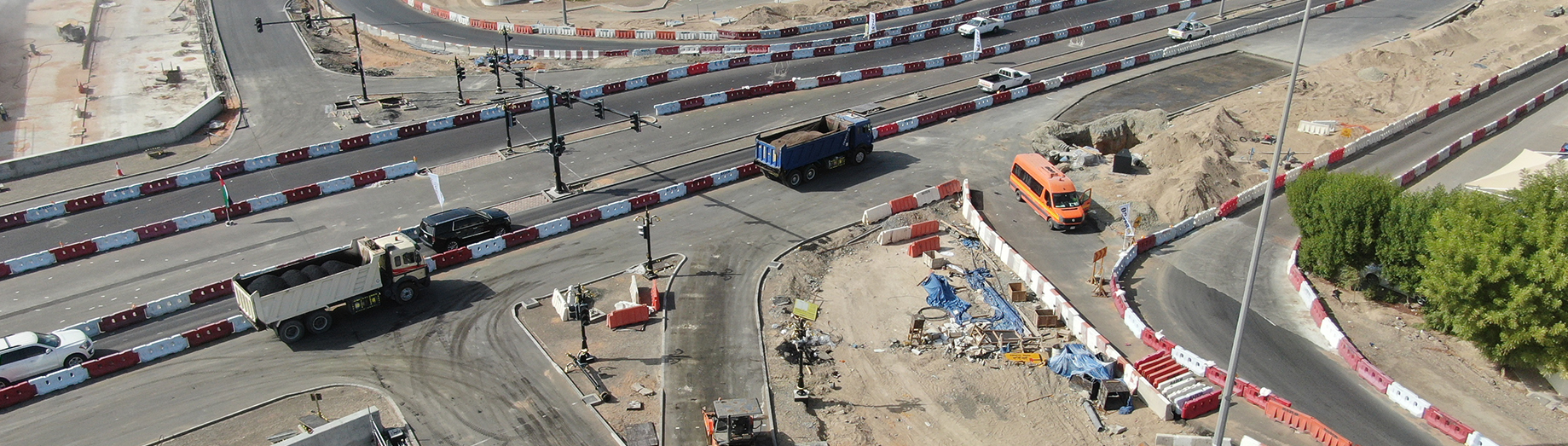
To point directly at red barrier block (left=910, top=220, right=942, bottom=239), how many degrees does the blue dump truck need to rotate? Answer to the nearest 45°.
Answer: approximately 90° to its right

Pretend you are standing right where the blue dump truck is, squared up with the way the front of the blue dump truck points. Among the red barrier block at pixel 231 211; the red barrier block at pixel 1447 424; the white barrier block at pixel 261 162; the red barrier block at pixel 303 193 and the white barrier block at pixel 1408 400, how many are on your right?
2

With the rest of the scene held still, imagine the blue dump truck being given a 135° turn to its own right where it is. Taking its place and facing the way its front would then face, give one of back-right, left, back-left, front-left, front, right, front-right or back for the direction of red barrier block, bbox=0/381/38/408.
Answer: front-right

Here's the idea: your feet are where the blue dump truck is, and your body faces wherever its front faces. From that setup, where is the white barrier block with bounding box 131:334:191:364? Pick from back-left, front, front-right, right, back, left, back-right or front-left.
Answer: back

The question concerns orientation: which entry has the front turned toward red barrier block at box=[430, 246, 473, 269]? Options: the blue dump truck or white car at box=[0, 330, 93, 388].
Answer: the white car

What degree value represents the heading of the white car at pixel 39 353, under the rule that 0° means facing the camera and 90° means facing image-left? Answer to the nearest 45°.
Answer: approximately 270°

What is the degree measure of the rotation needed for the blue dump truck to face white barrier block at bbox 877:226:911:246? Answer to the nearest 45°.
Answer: approximately 90° to its right

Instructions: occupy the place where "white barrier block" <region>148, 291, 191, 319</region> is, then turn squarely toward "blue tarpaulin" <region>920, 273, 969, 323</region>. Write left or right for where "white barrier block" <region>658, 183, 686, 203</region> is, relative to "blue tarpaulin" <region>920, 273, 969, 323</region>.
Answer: left

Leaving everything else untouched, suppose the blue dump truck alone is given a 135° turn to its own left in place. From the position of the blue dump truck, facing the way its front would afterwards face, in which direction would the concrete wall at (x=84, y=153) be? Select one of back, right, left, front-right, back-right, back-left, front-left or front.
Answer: front

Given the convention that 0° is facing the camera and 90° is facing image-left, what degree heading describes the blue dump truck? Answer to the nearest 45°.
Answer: approximately 225°

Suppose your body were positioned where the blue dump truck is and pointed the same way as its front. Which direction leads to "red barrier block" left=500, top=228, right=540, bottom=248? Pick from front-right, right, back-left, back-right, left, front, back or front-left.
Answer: back

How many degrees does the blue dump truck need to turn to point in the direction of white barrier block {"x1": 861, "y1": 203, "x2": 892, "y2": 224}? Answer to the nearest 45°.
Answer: approximately 90° to its right

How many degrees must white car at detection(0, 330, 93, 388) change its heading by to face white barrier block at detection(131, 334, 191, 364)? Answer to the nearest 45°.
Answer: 0° — it already faces it

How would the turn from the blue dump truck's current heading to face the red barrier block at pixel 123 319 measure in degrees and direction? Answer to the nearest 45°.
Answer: approximately 180°
